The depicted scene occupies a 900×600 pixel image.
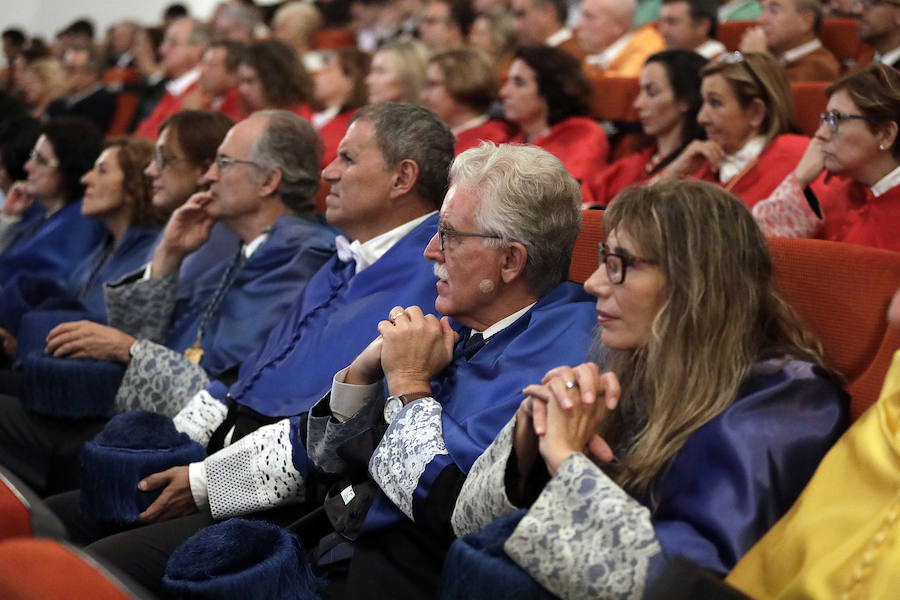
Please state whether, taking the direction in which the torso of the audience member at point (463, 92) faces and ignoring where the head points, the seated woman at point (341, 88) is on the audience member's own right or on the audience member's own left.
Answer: on the audience member's own right

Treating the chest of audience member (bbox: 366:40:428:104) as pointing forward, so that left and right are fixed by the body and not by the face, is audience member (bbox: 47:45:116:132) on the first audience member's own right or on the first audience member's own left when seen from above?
on the first audience member's own right

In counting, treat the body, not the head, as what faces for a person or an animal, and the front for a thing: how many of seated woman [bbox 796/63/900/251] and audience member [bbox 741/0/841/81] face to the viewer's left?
2

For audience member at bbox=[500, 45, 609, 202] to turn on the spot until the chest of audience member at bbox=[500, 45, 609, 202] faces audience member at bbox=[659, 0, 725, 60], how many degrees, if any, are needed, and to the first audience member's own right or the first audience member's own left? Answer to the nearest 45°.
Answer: approximately 135° to the first audience member's own right

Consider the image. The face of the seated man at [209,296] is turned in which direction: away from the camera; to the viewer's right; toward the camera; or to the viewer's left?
to the viewer's left

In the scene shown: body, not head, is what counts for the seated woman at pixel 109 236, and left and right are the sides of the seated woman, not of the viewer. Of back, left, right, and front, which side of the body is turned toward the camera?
left

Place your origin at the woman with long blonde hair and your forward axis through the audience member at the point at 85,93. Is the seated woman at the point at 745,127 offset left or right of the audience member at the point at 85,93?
right

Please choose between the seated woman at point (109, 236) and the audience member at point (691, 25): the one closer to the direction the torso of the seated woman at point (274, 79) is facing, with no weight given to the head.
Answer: the seated woman

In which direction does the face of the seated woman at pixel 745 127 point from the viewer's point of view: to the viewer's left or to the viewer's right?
to the viewer's left

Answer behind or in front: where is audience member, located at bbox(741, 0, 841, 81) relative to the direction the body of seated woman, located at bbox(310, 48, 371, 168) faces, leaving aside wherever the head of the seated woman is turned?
behind

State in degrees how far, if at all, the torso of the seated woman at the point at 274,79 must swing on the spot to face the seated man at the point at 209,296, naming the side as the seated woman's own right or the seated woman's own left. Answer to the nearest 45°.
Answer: approximately 90° to the seated woman's own left

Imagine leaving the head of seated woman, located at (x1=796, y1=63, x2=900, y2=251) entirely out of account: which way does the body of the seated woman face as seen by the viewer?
to the viewer's left

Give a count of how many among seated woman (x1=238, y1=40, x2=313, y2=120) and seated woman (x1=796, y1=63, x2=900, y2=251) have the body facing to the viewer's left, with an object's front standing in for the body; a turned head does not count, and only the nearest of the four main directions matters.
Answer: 2

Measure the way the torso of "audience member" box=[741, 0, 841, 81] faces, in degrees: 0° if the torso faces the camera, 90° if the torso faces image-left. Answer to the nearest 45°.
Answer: approximately 90°
